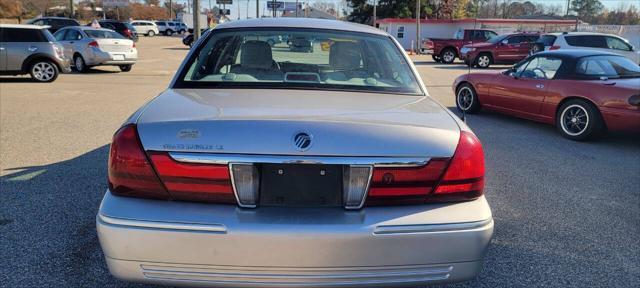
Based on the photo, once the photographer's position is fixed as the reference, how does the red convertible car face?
facing away from the viewer and to the left of the viewer

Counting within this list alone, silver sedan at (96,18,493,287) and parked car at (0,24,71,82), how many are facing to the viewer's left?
1

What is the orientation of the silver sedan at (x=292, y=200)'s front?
away from the camera

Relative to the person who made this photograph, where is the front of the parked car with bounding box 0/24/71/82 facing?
facing to the left of the viewer

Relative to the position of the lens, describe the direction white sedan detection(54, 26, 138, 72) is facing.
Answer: facing away from the viewer and to the left of the viewer

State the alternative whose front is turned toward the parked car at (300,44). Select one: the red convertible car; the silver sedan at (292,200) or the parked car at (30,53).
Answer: the silver sedan

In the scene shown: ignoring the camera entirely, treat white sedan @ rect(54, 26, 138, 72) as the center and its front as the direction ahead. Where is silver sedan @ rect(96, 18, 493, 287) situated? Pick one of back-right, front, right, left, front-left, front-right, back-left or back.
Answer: back-left

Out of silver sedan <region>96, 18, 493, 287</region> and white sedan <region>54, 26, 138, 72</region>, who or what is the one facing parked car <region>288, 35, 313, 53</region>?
the silver sedan

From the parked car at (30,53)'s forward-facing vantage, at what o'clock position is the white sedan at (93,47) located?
The white sedan is roughly at 4 o'clock from the parked car.

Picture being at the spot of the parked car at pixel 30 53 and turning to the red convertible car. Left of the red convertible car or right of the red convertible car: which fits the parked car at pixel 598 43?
left
